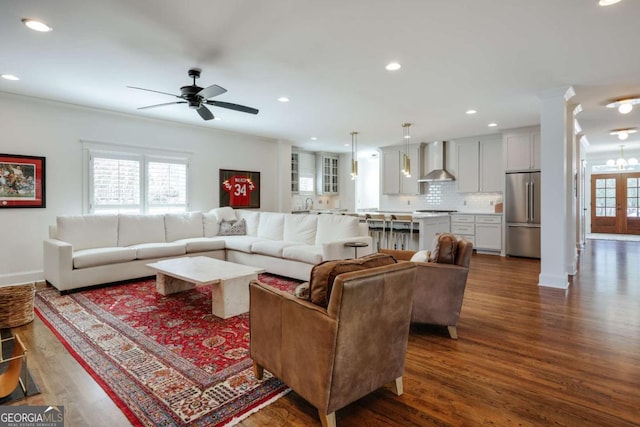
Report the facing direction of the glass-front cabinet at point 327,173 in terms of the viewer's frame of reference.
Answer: facing the viewer and to the right of the viewer

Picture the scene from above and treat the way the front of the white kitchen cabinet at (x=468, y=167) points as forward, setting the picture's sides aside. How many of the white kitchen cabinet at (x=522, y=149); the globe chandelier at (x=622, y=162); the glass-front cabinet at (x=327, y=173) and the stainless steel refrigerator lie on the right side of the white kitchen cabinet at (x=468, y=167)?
1

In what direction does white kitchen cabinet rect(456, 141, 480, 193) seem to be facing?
toward the camera

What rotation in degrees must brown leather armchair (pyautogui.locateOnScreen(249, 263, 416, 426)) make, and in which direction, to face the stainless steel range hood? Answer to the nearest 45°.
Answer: approximately 45° to its right

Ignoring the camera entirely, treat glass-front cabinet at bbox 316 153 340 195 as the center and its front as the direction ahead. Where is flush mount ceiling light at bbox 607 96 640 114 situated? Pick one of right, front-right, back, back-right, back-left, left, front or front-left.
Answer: front

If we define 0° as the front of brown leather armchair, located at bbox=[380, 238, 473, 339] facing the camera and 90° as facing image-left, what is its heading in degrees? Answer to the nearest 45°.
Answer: approximately 90°

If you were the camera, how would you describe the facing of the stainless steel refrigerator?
facing the viewer

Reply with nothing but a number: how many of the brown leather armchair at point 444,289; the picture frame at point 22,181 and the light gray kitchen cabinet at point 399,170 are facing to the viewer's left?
1

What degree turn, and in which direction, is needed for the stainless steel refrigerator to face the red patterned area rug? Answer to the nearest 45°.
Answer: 0° — it already faces it

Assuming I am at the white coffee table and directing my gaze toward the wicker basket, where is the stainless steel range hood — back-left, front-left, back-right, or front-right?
back-right

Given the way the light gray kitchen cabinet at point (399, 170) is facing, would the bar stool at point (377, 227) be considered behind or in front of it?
in front

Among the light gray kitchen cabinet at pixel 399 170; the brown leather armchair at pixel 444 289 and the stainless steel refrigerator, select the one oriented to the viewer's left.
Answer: the brown leather armchair

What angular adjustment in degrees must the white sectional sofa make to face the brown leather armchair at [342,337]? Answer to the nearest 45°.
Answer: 0° — it already faces it

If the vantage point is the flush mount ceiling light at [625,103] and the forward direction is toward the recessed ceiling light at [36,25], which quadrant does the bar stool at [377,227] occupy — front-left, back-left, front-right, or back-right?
front-right

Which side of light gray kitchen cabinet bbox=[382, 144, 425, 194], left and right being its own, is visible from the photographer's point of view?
front

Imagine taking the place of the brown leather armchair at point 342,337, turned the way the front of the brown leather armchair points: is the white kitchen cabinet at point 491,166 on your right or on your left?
on your right

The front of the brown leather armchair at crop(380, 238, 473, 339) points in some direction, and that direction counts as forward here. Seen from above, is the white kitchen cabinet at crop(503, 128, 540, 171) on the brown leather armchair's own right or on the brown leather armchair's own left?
on the brown leather armchair's own right

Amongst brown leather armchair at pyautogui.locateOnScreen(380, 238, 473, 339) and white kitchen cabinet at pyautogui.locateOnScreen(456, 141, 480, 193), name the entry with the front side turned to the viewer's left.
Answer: the brown leather armchair
